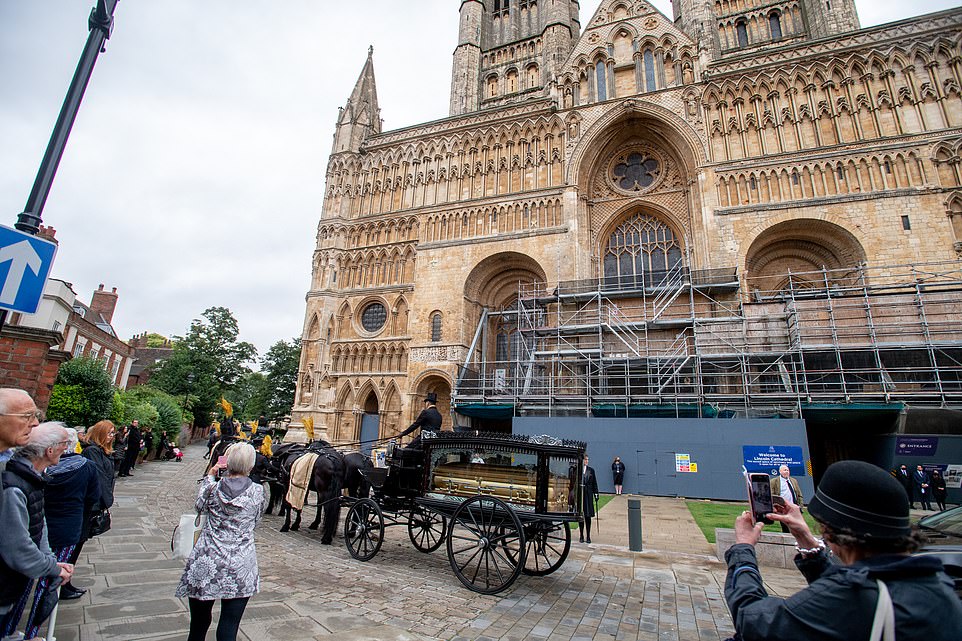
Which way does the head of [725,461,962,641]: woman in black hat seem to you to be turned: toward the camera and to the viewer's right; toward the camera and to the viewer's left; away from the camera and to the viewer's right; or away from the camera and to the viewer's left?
away from the camera and to the viewer's left

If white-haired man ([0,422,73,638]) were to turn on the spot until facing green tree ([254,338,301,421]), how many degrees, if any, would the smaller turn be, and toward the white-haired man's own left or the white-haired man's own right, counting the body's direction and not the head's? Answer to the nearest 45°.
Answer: approximately 90° to the white-haired man's own left

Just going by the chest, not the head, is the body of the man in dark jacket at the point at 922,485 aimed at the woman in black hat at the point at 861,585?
yes

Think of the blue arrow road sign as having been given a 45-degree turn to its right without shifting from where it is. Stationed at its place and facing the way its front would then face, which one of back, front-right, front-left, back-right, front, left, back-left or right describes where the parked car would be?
left

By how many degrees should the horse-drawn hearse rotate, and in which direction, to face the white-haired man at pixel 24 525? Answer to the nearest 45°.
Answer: approximately 90° to its left

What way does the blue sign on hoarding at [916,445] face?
toward the camera

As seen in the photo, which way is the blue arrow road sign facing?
toward the camera

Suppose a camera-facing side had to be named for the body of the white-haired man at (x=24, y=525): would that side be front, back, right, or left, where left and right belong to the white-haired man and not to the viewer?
right

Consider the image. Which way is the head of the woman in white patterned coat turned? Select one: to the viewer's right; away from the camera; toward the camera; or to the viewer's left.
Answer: away from the camera

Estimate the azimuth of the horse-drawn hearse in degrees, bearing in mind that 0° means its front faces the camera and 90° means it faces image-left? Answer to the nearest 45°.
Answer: approximately 135°

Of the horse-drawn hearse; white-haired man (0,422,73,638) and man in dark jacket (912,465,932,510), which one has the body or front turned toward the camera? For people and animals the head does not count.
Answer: the man in dark jacket

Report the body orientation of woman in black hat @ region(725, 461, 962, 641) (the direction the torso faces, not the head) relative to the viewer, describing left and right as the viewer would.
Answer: facing away from the viewer and to the left of the viewer

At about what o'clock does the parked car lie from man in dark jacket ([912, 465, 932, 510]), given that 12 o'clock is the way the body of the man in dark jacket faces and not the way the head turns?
The parked car is roughly at 12 o'clock from the man in dark jacket.

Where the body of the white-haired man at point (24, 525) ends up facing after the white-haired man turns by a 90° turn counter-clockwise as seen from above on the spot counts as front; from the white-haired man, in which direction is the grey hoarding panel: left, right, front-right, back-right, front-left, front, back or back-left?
right

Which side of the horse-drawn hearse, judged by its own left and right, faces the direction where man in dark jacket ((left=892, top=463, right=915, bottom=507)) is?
right

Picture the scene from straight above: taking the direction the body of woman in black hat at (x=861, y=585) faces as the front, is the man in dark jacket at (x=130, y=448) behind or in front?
in front

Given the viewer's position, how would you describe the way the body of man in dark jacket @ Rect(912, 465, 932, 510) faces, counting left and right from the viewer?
facing the viewer

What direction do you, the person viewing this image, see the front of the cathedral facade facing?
facing the viewer and to the left of the viewer
